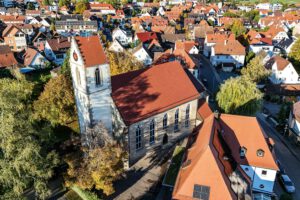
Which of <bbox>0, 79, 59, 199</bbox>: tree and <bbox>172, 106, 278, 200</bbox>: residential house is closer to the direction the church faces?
the tree

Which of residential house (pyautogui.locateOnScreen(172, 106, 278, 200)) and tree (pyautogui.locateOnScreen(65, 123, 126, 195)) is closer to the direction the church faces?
the tree

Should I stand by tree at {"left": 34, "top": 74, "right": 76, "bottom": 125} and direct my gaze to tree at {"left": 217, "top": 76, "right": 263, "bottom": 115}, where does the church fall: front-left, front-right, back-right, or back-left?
front-right

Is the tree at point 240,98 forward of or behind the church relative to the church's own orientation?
behind

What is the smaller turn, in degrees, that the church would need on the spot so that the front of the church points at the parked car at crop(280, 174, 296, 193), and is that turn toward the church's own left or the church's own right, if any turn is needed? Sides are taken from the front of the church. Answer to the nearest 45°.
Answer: approximately 135° to the church's own left

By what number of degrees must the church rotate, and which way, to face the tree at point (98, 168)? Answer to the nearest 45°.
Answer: approximately 45° to its left

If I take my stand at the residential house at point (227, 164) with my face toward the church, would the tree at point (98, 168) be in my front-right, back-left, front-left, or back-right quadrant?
front-left

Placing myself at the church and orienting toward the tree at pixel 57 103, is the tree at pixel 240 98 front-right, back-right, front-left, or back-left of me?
back-right
